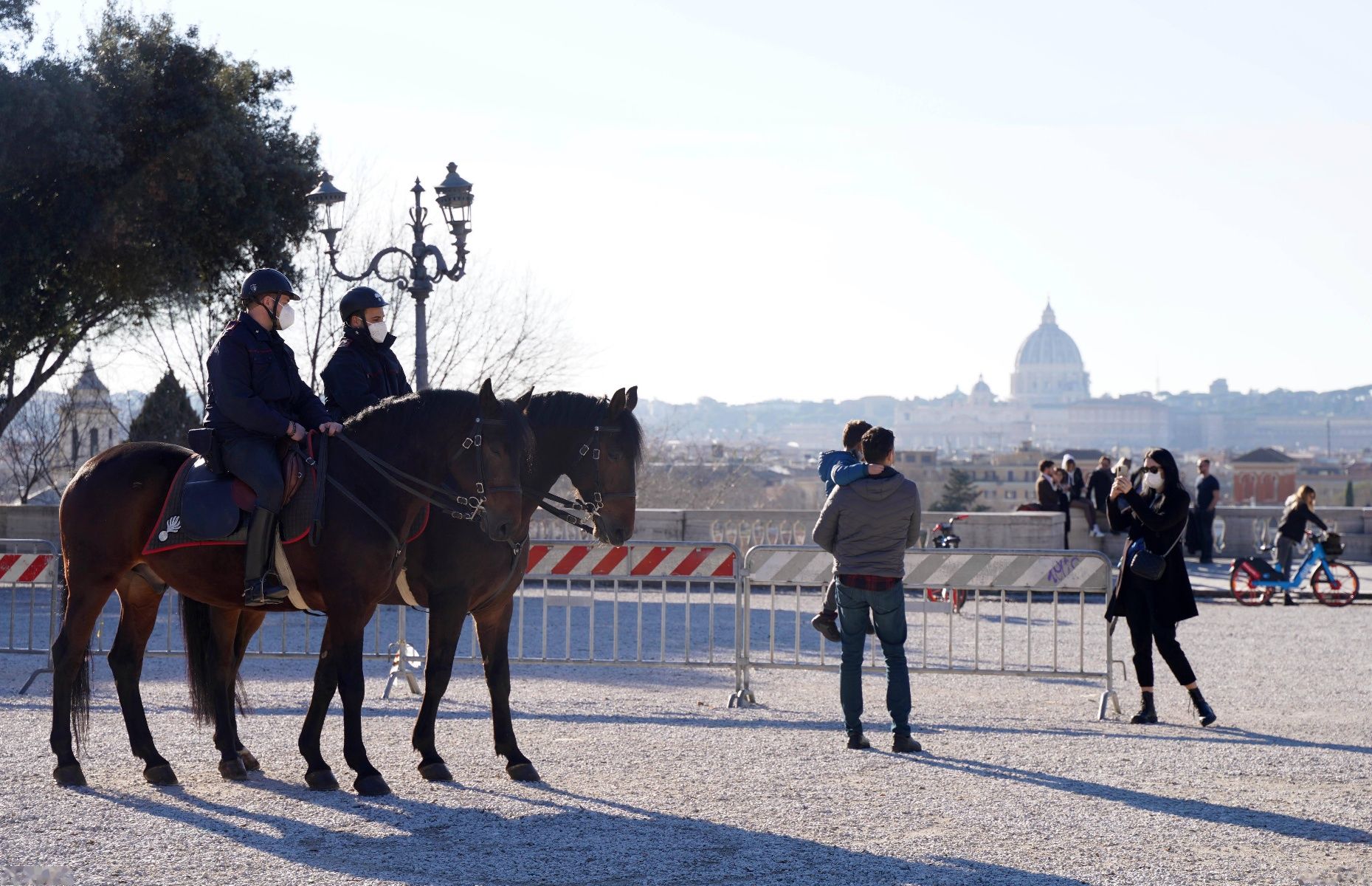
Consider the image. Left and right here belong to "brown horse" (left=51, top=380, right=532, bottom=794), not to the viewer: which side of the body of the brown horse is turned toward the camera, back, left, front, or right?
right

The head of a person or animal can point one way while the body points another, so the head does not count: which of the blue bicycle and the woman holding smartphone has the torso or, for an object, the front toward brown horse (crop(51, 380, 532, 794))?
the woman holding smartphone

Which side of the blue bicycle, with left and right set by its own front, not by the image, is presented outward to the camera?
right

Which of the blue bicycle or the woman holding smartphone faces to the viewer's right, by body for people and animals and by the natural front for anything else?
the blue bicycle

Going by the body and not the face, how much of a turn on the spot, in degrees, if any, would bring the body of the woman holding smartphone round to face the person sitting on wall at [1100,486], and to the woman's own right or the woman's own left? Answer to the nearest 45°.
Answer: approximately 135° to the woman's own right

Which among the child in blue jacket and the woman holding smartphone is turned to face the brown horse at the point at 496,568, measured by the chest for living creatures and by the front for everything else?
the woman holding smartphone

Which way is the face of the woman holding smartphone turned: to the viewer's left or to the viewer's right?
to the viewer's left

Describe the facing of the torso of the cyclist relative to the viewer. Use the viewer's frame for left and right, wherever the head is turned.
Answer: facing to the right of the viewer

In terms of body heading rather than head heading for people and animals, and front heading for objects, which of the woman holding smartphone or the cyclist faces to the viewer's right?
the cyclist

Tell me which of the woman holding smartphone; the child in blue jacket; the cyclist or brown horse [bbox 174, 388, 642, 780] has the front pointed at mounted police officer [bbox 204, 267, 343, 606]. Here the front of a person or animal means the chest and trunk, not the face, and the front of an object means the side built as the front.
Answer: the woman holding smartphone
